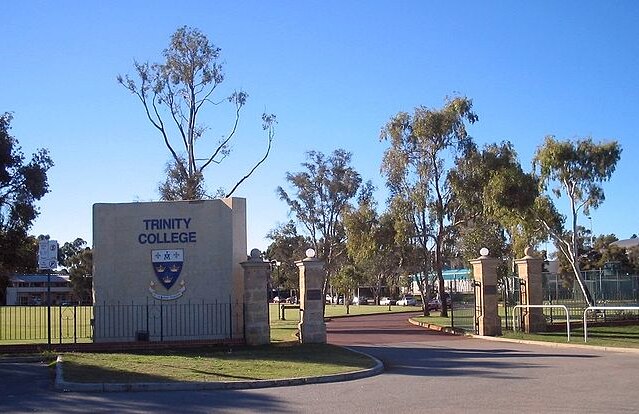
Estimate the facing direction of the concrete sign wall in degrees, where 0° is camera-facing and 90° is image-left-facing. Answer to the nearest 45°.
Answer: approximately 0°

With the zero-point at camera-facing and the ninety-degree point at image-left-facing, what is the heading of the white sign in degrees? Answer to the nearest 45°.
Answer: approximately 0°

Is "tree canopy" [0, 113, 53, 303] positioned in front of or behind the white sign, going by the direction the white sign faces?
behind

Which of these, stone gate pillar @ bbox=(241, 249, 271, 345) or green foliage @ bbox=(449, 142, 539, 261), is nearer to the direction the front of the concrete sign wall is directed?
the stone gate pillar

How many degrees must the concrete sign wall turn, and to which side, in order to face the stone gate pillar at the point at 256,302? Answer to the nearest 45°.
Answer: approximately 45° to its left

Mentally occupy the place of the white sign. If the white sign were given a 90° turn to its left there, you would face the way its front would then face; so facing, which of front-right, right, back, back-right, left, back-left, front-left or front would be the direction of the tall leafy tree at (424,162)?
front-left

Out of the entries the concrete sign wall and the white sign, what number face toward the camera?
2

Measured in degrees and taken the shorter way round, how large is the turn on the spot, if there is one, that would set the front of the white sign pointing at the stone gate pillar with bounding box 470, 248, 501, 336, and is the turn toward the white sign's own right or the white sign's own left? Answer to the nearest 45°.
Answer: approximately 90° to the white sign's own left

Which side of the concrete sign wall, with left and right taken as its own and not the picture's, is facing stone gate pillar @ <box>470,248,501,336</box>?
left
